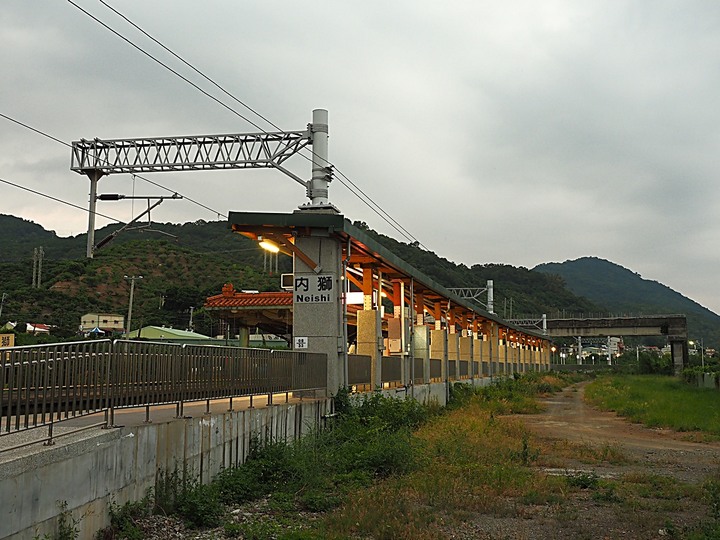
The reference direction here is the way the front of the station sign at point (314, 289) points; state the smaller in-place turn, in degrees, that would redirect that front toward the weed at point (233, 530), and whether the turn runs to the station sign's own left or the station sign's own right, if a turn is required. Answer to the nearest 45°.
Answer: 0° — it already faces it

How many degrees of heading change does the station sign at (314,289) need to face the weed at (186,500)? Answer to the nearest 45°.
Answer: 0° — it already faces it

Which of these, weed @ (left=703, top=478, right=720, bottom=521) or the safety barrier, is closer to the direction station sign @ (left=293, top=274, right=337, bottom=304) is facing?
the safety barrier

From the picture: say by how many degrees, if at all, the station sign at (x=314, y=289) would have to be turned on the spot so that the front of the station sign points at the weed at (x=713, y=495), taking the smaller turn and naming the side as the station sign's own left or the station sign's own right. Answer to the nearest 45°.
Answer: approximately 45° to the station sign's own left

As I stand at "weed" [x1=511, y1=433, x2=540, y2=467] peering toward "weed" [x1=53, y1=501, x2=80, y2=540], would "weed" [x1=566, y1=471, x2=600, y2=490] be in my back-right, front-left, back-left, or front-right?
front-left

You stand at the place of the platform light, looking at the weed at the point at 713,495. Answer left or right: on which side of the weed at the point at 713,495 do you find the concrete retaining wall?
right

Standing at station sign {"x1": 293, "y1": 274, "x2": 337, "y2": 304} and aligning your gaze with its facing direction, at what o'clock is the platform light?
The platform light is roughly at 3 o'clock from the station sign.

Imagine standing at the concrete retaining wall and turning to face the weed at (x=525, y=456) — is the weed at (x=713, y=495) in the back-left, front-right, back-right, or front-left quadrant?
front-right

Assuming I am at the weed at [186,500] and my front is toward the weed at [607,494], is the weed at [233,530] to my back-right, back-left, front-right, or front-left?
front-right

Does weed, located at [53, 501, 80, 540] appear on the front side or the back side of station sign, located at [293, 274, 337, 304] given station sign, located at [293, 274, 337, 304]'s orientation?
on the front side

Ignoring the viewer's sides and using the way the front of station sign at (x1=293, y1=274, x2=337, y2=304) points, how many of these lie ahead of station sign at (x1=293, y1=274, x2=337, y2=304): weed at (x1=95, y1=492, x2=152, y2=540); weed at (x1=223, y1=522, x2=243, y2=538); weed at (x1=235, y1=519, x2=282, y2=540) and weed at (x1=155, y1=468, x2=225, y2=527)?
4

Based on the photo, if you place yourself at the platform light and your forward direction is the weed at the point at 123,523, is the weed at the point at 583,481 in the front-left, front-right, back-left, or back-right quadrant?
front-left

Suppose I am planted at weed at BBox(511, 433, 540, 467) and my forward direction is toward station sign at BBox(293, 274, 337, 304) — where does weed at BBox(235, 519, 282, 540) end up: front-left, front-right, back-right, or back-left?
back-left

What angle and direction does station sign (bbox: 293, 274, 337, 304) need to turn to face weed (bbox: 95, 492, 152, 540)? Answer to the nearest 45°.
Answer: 0° — it already faces it

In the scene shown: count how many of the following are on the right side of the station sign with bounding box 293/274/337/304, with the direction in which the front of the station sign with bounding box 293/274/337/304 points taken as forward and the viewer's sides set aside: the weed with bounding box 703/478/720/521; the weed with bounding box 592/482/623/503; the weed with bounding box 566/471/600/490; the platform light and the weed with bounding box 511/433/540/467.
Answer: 1

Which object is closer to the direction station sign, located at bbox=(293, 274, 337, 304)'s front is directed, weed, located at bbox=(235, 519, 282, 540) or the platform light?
the weed

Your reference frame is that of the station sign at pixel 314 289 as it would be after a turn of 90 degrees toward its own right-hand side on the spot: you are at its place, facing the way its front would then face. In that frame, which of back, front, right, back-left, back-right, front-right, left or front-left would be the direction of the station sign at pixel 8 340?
front-right

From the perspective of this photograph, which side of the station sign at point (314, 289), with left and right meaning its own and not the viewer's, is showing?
front
